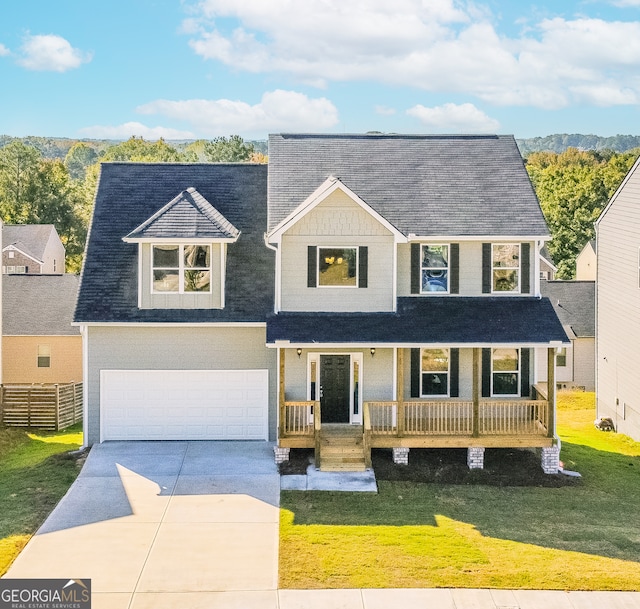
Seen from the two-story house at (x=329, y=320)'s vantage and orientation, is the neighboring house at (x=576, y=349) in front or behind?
behind

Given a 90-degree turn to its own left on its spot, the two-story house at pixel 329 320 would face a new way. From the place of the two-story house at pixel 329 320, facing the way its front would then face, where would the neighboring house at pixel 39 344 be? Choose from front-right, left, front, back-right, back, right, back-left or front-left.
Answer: back-left

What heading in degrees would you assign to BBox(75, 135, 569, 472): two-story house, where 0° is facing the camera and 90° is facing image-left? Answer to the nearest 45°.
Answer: approximately 0°

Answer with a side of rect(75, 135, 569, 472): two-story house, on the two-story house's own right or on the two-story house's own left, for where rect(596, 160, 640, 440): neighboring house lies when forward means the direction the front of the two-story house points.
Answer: on the two-story house's own left

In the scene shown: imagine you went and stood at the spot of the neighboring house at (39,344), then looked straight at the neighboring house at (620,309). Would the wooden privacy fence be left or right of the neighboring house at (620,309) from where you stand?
right
